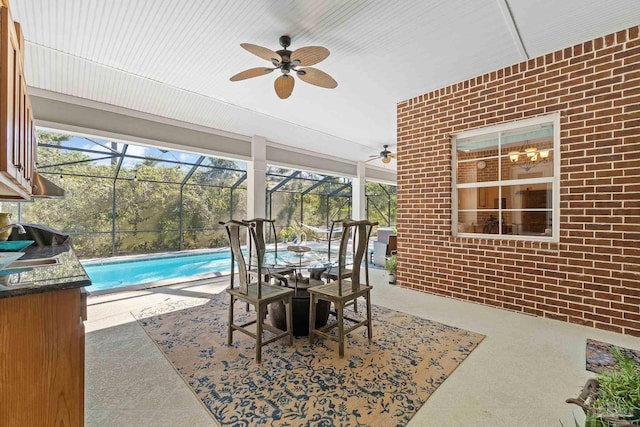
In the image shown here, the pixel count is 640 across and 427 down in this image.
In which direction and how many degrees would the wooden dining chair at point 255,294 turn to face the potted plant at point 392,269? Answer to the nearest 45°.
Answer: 0° — it already faces it

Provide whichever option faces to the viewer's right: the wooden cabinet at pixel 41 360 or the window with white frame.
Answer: the wooden cabinet

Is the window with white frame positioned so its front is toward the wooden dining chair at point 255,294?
yes

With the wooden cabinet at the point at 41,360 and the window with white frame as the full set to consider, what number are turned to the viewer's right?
1

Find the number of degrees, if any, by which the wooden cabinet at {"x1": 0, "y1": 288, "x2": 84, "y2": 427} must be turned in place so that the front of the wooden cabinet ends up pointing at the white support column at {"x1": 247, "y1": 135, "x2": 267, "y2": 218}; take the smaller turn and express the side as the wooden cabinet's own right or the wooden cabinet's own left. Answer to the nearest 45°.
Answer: approximately 45° to the wooden cabinet's own left

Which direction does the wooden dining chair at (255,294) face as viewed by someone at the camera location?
facing away from the viewer and to the right of the viewer

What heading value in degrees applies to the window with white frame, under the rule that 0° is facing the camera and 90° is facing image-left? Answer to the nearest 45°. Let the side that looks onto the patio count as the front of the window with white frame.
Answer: approximately 45°

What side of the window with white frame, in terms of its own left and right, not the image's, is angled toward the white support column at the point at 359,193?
right

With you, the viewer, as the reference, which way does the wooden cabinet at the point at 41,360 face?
facing to the right of the viewer
